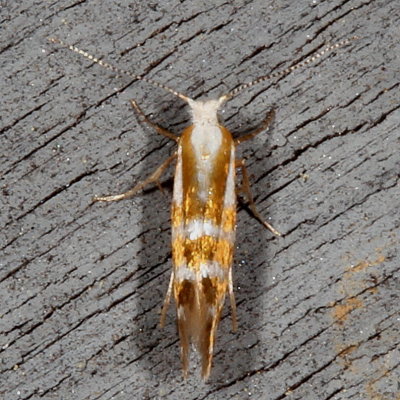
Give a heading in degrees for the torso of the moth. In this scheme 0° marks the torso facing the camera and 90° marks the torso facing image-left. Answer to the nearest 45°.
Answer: approximately 180°
